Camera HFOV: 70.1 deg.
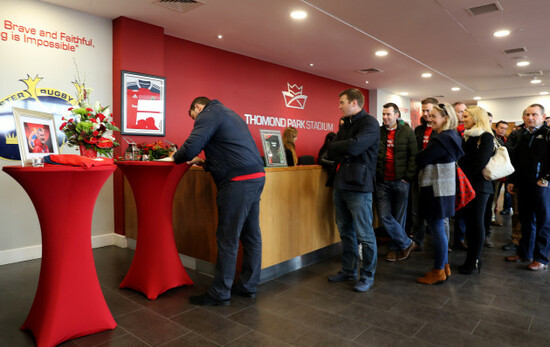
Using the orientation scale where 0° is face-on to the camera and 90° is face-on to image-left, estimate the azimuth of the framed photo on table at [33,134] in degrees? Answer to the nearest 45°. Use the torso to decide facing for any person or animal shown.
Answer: approximately 315°

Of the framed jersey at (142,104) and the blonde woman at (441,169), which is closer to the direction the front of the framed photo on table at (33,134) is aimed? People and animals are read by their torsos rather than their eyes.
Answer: the blonde woman

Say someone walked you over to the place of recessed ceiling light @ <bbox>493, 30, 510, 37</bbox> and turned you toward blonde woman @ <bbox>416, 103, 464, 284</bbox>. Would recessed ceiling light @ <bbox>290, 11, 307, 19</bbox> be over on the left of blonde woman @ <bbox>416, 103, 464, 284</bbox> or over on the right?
right

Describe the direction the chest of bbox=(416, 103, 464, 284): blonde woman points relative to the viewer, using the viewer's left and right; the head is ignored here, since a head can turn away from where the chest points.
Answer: facing to the left of the viewer

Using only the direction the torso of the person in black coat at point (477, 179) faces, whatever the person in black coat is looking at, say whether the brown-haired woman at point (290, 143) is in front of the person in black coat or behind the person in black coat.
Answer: in front

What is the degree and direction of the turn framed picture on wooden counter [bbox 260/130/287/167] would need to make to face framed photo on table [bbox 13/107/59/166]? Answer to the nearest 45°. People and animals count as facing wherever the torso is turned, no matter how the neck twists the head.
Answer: approximately 45° to its right

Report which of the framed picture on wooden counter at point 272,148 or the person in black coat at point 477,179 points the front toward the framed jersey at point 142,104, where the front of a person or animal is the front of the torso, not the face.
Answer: the person in black coat

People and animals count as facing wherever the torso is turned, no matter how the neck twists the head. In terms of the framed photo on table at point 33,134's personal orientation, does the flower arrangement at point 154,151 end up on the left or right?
on its left

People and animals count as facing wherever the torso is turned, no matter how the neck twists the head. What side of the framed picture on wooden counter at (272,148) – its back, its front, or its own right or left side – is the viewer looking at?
front

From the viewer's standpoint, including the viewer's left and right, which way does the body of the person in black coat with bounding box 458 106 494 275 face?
facing to the left of the viewer

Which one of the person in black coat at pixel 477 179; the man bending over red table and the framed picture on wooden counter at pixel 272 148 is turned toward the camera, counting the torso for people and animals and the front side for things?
the framed picture on wooden counter

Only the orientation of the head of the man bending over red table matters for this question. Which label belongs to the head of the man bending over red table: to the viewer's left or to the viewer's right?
to the viewer's left

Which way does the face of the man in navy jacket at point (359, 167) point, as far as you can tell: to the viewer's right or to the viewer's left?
to the viewer's left

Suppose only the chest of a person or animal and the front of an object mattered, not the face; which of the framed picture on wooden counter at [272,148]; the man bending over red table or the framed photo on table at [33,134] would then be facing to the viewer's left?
the man bending over red table

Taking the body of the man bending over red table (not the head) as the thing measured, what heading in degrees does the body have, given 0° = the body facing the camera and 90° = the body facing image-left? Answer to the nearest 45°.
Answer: approximately 90°
